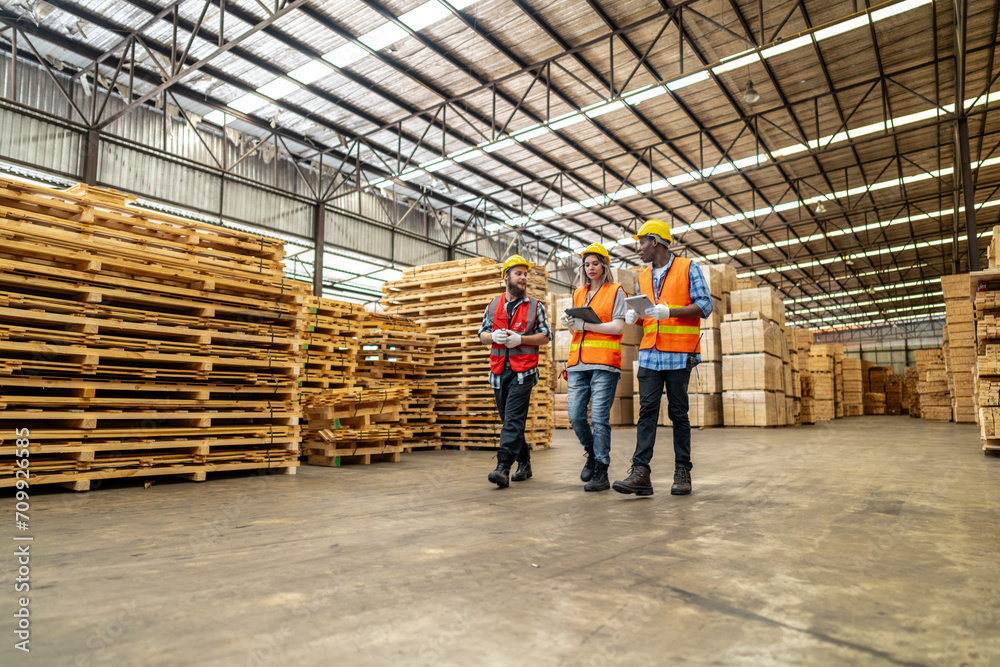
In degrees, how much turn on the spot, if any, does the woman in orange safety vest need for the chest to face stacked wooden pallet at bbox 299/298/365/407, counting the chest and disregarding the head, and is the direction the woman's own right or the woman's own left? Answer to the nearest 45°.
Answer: approximately 90° to the woman's own right

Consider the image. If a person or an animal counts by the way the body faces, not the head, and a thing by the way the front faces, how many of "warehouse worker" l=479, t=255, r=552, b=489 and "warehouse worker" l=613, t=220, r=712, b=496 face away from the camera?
0

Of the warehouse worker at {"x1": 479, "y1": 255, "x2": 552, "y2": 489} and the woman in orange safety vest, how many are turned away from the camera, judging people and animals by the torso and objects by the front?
0

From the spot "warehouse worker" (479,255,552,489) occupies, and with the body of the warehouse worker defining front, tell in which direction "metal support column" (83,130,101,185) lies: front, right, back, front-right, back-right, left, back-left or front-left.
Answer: right

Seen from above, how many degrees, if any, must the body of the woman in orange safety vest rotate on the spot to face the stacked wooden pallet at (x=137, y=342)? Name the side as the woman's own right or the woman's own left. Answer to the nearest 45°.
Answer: approximately 45° to the woman's own right

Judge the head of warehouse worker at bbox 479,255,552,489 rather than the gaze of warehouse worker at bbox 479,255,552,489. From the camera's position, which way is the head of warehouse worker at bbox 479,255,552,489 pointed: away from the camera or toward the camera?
toward the camera

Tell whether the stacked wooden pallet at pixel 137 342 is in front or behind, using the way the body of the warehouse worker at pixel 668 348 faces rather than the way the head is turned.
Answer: in front

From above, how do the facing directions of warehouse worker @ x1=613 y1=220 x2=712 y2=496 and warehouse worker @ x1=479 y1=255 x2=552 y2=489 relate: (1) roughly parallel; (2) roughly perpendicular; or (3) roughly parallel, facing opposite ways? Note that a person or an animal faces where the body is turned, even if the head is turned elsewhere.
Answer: roughly parallel

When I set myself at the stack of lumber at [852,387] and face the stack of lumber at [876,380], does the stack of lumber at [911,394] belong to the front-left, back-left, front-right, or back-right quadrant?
front-right

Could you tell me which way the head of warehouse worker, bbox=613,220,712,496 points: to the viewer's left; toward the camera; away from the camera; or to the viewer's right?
to the viewer's left

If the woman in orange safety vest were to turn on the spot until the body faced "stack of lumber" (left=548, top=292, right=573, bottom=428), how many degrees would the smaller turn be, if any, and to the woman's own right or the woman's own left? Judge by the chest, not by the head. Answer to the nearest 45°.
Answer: approximately 135° to the woman's own right
